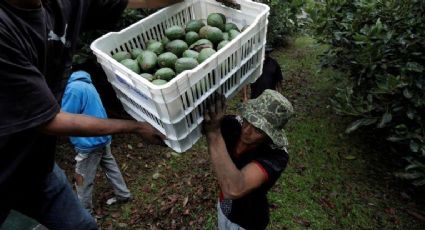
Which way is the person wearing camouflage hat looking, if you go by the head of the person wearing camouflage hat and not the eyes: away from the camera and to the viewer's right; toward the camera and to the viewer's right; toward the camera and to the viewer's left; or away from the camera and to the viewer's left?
toward the camera and to the viewer's left
